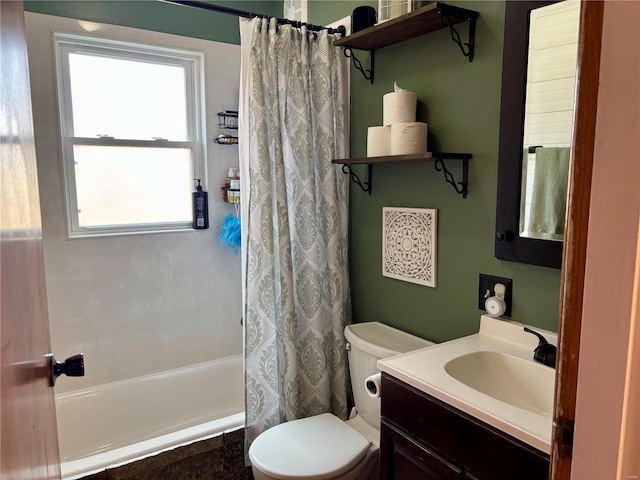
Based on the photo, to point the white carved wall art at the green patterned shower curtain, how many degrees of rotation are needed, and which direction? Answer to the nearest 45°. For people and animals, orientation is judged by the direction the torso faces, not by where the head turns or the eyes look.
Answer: approximately 45° to its right

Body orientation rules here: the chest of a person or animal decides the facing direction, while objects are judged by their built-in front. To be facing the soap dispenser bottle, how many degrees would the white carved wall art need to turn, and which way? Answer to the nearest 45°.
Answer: approximately 90° to its right

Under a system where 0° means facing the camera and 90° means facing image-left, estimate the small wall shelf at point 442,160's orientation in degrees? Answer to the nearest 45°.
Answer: approximately 45°

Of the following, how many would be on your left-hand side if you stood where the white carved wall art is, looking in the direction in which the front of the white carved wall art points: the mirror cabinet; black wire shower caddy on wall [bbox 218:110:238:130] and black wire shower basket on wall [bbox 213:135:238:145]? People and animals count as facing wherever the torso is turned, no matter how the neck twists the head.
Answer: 1

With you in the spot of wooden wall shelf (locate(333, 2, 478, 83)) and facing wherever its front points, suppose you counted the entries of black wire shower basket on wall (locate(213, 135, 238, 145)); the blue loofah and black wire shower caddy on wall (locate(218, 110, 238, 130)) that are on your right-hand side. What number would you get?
3

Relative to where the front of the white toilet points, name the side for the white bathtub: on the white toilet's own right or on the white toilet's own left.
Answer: on the white toilet's own right
